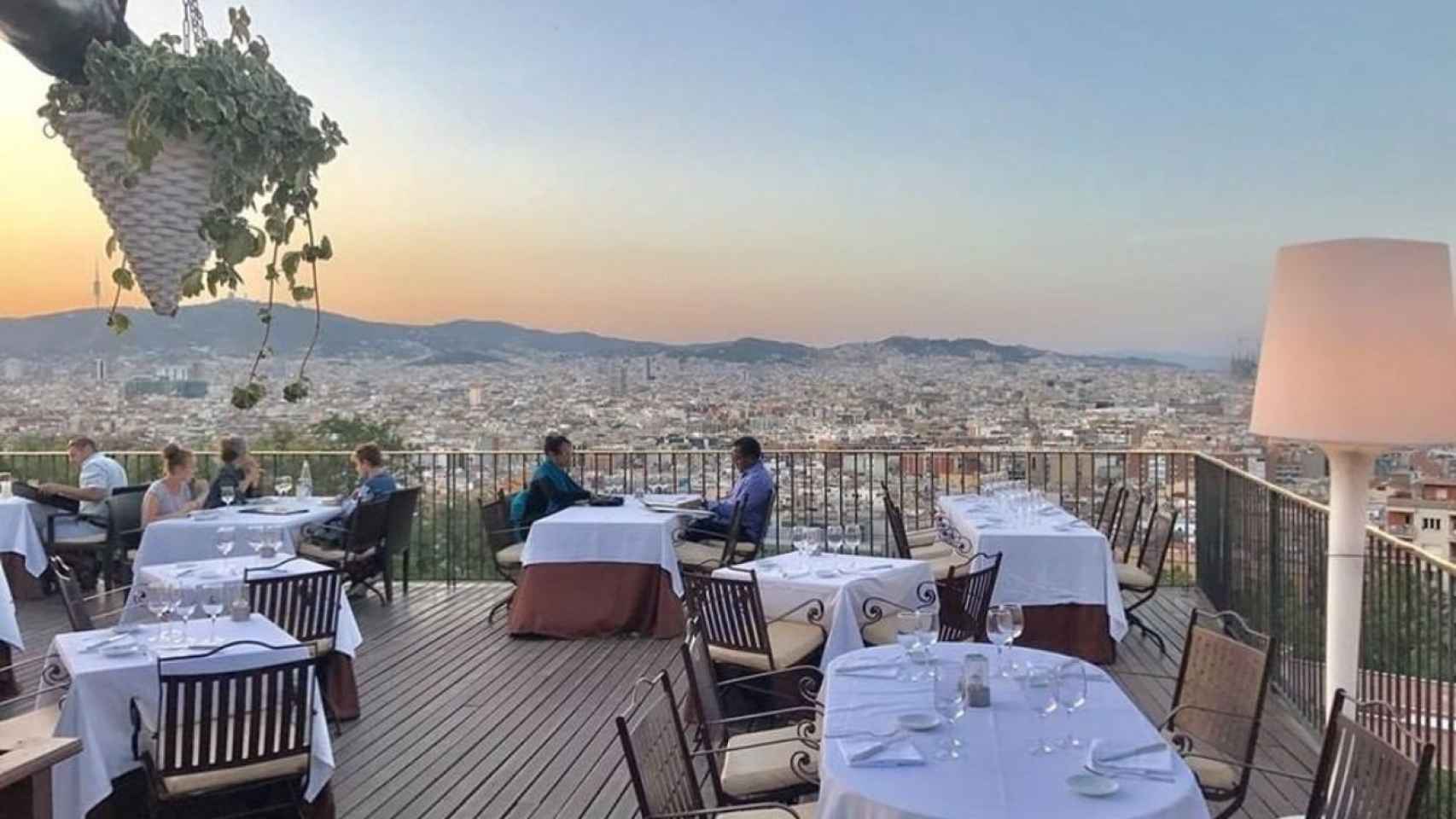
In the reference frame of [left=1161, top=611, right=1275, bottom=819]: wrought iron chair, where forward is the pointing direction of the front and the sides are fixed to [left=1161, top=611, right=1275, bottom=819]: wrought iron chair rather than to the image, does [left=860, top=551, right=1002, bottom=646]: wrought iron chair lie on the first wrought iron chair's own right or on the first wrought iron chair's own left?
on the first wrought iron chair's own right

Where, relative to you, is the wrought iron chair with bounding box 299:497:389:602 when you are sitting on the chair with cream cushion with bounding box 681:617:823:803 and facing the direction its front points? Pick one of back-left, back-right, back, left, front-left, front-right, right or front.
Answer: back-left

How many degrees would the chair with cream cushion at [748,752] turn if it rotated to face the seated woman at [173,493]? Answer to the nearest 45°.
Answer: approximately 135° to its left

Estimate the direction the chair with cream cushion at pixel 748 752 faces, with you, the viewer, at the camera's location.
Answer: facing to the right of the viewer

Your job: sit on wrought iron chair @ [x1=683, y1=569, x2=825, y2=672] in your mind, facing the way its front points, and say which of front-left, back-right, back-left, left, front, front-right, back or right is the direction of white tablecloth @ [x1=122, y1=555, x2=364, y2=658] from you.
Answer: back-left

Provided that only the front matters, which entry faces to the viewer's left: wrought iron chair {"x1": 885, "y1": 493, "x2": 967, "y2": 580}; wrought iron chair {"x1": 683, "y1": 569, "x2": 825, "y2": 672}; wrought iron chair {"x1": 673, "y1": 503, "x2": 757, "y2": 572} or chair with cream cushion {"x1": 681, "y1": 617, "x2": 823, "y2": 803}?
wrought iron chair {"x1": 673, "y1": 503, "x2": 757, "y2": 572}

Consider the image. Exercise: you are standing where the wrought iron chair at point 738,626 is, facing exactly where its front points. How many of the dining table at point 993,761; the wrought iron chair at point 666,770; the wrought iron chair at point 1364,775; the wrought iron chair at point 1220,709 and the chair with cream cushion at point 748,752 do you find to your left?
0

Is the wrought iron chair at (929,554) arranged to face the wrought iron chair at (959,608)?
no

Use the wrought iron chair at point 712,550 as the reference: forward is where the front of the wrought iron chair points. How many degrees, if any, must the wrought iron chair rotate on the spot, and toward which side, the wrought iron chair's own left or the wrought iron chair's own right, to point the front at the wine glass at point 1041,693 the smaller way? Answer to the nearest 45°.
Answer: approximately 90° to the wrought iron chair's own left

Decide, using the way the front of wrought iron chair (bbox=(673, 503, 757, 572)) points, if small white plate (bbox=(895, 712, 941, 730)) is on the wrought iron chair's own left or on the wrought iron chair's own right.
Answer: on the wrought iron chair's own left

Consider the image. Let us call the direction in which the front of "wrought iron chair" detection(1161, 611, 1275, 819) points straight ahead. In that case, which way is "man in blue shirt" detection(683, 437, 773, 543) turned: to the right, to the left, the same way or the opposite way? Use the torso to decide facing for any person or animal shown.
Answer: the same way

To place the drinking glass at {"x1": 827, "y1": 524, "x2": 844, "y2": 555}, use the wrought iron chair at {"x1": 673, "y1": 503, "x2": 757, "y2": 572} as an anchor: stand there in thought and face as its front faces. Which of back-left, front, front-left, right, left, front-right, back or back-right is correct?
back

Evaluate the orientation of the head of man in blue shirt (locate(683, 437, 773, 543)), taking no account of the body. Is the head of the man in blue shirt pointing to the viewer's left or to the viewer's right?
to the viewer's left

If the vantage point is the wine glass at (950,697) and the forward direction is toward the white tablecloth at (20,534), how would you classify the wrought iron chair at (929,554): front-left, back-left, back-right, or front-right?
front-right

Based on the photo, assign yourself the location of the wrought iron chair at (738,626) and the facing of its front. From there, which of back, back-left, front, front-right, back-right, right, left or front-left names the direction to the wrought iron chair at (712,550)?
front-left

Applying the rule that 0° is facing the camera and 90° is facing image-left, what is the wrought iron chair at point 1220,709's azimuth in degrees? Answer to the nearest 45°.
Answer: approximately 45°

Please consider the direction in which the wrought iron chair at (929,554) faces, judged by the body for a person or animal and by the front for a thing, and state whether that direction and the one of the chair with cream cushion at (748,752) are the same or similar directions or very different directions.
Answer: same or similar directions

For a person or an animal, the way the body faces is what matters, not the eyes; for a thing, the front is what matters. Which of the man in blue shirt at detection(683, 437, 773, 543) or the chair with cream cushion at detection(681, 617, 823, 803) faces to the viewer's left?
the man in blue shirt
